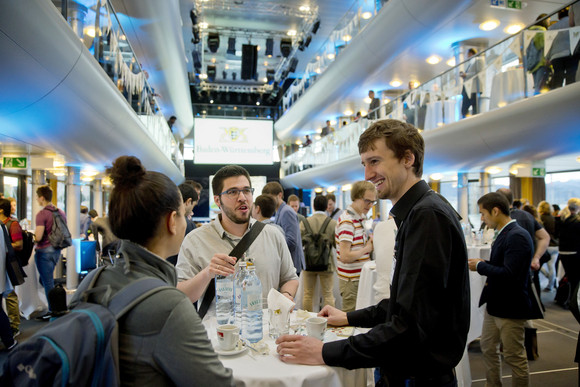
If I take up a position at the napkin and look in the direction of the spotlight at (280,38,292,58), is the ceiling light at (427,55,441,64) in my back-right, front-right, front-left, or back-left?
front-right

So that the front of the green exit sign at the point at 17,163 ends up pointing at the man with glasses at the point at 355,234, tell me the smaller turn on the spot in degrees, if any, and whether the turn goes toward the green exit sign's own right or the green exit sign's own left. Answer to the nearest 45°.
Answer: approximately 45° to the green exit sign's own left

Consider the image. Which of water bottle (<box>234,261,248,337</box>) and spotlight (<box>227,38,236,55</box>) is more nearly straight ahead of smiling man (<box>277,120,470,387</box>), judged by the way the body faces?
the water bottle

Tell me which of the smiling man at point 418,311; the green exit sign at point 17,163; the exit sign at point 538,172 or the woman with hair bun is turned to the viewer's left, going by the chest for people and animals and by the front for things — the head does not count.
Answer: the smiling man

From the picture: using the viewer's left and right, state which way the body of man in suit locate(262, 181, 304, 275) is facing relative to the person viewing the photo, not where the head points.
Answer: facing to the left of the viewer

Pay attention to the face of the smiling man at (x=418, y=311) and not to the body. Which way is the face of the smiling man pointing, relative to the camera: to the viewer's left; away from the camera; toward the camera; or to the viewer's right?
to the viewer's left

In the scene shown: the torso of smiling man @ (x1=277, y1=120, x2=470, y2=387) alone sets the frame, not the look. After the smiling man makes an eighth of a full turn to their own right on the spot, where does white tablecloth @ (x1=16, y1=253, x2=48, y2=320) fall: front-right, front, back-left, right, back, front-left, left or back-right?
front

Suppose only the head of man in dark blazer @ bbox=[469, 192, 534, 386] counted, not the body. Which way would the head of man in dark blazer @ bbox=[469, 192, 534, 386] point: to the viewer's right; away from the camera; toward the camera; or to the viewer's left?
to the viewer's left

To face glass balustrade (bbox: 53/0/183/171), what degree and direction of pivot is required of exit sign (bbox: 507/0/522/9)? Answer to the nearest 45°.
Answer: approximately 45° to its right

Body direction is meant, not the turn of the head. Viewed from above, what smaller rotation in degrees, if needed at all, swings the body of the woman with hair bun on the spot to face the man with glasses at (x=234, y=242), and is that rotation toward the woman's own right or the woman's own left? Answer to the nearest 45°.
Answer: approximately 45° to the woman's own left

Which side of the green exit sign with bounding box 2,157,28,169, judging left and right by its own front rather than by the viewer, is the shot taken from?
front

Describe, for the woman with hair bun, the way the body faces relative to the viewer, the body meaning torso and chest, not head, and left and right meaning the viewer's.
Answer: facing away from the viewer and to the right of the viewer

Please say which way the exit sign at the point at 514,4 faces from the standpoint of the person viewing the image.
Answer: facing the viewer

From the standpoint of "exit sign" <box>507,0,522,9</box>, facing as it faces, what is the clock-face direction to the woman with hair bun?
The woman with hair bun is roughly at 12 o'clock from the exit sign.

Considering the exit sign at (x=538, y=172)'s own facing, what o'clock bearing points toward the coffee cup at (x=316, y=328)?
The coffee cup is roughly at 12 o'clock from the exit sign.

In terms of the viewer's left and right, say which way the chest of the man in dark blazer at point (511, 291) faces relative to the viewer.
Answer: facing to the left of the viewer

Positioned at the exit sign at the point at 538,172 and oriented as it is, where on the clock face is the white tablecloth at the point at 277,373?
The white tablecloth is roughly at 12 o'clock from the exit sign.

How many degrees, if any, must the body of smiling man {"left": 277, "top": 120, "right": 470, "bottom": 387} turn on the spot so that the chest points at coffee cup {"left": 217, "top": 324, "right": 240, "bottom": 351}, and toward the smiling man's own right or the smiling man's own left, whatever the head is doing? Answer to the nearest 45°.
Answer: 0° — they already face it
